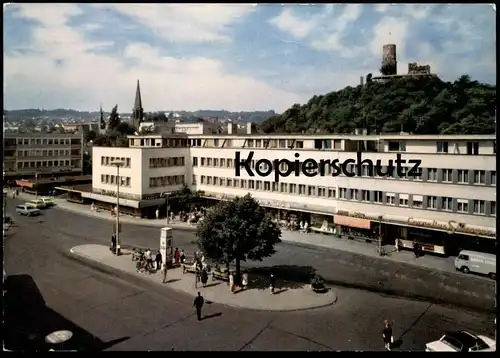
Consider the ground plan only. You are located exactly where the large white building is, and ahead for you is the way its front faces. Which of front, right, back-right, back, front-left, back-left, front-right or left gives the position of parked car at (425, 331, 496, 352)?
front-left

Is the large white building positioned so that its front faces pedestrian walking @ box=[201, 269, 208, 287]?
yes

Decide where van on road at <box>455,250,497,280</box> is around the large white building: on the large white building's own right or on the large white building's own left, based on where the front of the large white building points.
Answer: on the large white building's own left

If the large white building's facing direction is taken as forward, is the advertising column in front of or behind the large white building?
in front

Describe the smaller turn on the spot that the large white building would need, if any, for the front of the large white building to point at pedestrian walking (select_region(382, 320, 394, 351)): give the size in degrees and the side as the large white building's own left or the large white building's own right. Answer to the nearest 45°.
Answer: approximately 45° to the large white building's own left

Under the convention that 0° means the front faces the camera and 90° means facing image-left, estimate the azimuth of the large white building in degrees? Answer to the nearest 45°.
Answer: approximately 45°

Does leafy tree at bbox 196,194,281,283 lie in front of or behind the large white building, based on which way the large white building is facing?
in front
